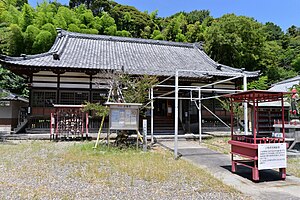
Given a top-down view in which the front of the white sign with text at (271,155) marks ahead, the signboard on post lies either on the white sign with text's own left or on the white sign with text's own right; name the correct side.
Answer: on the white sign with text's own right

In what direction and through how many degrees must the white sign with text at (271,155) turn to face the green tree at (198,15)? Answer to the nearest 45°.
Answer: approximately 180°

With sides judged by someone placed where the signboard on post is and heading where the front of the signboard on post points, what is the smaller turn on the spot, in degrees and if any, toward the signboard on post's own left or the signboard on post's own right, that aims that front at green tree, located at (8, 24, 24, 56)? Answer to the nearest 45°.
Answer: approximately 135° to the signboard on post's own right

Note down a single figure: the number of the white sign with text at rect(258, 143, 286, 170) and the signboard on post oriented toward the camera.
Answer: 2

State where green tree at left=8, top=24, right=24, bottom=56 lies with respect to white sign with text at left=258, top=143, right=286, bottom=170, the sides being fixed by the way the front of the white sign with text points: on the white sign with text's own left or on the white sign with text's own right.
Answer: on the white sign with text's own right

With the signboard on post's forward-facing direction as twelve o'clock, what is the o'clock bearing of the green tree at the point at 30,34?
The green tree is roughly at 5 o'clock from the signboard on post.

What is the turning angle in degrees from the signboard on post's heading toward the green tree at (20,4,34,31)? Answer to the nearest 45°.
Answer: approximately 135° to its right

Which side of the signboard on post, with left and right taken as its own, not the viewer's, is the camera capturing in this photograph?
front

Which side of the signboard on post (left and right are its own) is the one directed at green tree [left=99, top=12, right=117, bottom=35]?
back

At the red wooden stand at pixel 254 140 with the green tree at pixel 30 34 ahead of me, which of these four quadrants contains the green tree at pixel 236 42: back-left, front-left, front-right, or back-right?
front-right

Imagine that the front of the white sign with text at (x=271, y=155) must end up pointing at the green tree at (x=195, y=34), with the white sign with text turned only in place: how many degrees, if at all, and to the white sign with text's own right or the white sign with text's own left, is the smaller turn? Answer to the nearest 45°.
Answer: approximately 180°

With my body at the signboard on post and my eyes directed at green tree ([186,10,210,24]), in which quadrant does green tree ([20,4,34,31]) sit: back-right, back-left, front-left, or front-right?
front-left

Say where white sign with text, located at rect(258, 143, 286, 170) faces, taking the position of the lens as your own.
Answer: facing the viewer
